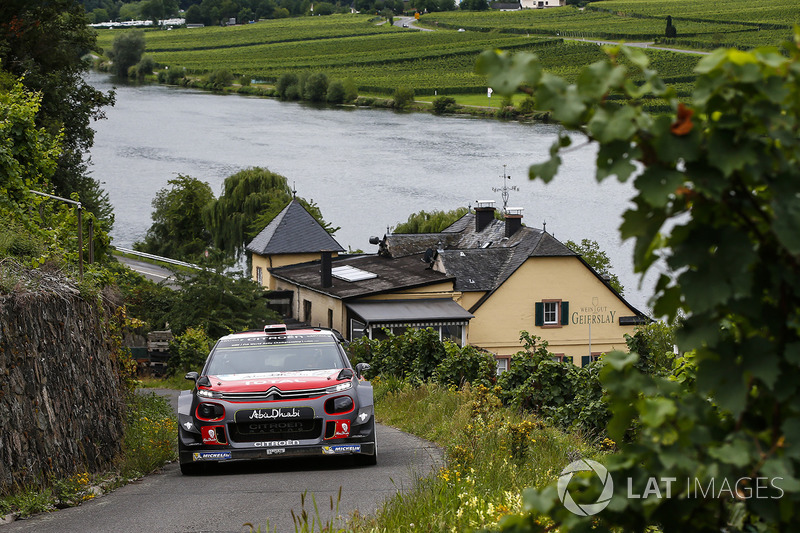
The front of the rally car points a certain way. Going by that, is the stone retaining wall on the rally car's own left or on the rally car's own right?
on the rally car's own right

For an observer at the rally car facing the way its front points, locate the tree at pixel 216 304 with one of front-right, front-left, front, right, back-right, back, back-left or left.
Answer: back

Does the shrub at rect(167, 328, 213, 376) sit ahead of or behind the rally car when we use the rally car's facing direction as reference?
behind

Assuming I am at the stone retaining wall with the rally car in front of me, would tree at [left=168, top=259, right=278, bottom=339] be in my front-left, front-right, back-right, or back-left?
front-left

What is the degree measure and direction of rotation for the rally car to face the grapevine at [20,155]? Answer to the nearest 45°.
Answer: approximately 135° to its right

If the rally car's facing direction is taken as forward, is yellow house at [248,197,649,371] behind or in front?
behind

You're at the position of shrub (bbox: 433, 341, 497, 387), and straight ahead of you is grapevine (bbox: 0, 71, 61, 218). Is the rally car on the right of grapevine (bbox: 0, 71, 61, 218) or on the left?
left

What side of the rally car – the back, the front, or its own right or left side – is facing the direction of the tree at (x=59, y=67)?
back

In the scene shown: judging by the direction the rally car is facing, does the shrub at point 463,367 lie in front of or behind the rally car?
behind

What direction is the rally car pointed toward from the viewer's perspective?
toward the camera
